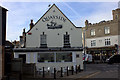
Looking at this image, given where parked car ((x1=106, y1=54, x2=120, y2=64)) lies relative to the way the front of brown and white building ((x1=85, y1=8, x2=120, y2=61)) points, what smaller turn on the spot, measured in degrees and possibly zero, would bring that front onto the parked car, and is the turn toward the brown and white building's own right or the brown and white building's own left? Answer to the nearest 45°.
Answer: approximately 45° to the brown and white building's own left

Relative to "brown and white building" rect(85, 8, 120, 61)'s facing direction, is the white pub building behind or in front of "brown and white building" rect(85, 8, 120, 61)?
in front

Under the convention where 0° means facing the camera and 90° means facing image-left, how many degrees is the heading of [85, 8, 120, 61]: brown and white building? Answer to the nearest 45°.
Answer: approximately 45°

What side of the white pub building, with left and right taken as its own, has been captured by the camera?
front

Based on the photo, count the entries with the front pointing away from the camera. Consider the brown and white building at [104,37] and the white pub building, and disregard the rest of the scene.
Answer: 0
